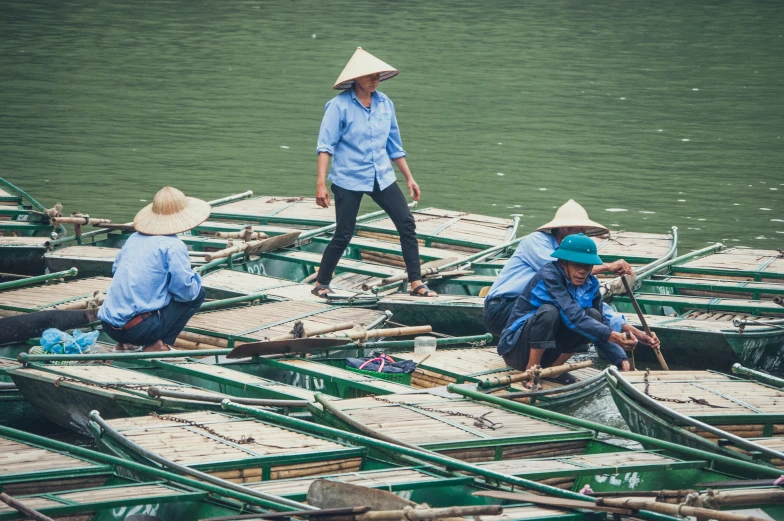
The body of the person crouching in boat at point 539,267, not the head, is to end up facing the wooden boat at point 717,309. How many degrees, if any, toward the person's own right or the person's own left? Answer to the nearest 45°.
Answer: approximately 45° to the person's own left

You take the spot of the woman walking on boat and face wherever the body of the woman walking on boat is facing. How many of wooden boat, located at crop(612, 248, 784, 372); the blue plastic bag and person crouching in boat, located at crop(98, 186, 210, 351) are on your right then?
2

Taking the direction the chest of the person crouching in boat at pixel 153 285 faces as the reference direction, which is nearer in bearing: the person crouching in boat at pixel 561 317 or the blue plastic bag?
the person crouching in boat

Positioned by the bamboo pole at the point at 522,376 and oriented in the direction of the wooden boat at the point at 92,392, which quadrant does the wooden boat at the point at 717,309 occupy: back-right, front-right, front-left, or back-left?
back-right

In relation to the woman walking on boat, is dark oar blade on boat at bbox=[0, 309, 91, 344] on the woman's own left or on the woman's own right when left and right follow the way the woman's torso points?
on the woman's own right

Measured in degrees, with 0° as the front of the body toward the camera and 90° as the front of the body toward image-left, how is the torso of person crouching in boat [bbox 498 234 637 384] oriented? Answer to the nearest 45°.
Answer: approximately 315°

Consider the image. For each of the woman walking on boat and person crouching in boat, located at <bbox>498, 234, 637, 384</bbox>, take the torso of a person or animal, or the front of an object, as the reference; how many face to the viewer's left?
0

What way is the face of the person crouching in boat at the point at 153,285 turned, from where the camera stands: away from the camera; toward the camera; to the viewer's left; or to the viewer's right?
away from the camera
